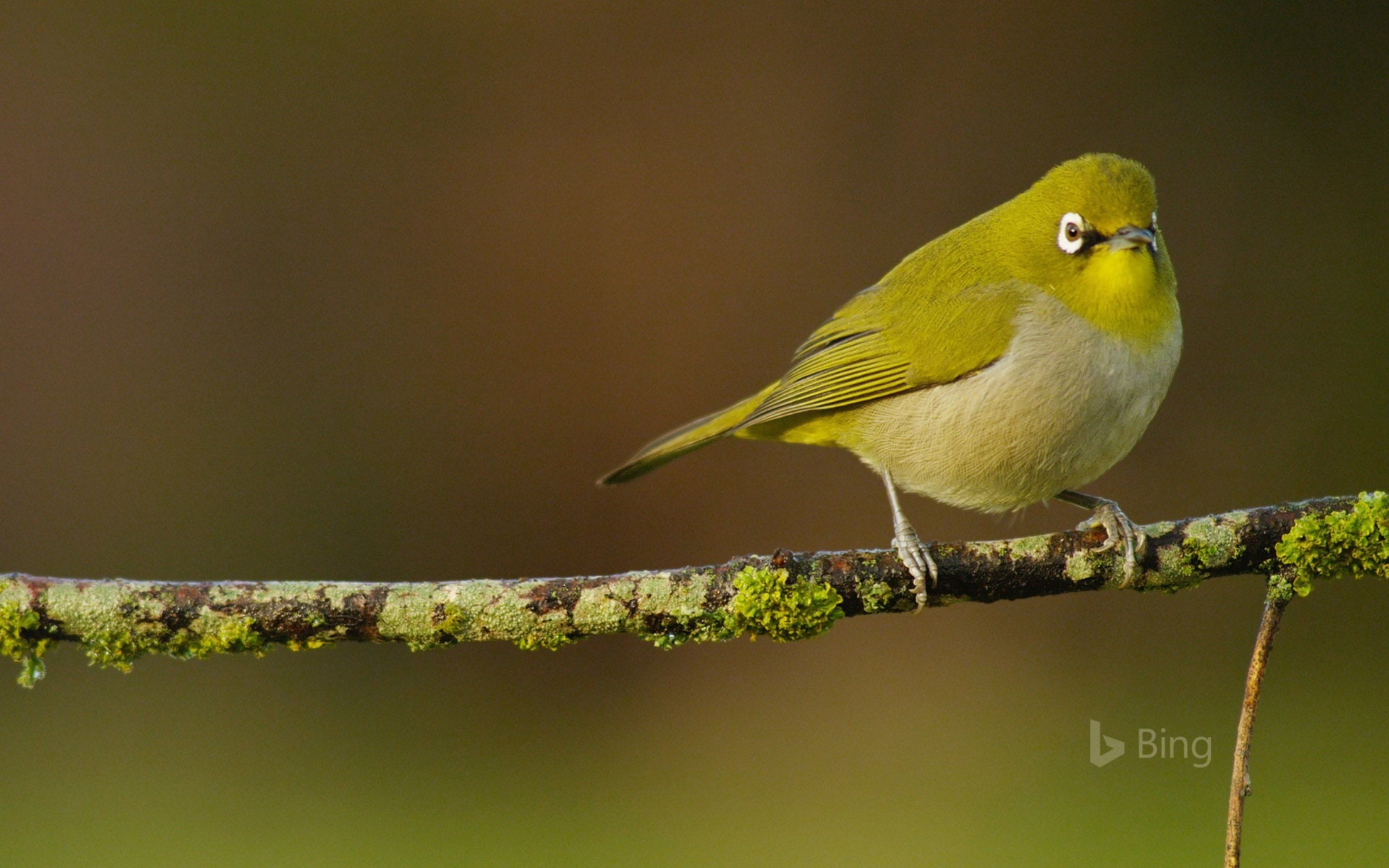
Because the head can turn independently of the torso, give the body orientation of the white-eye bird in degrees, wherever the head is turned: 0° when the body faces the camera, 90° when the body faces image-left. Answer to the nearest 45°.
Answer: approximately 315°
